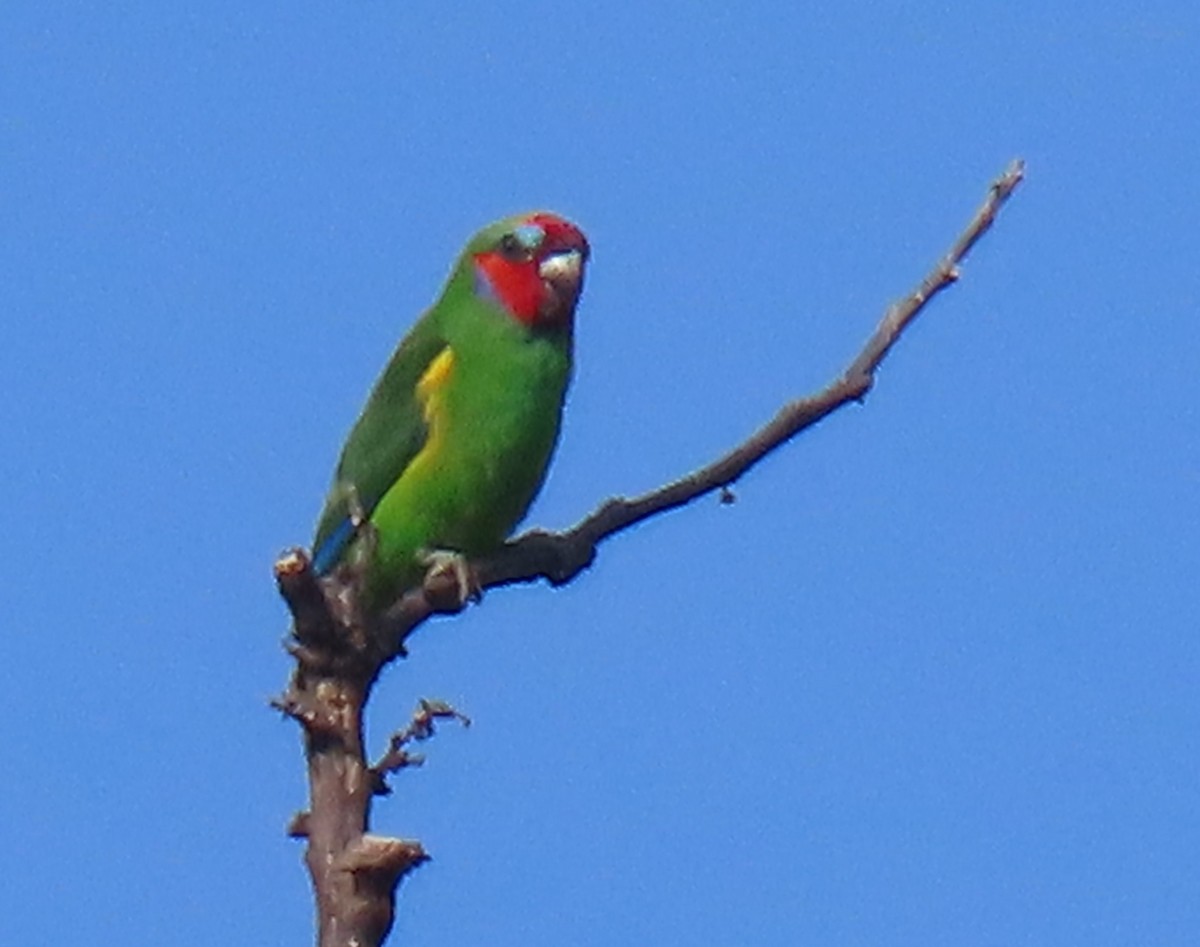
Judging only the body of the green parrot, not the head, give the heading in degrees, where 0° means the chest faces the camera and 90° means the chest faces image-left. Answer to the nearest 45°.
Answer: approximately 315°
